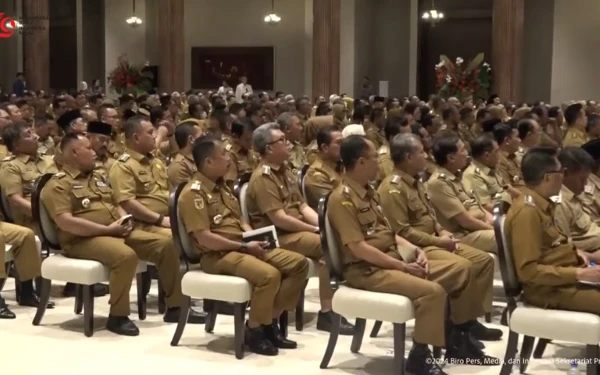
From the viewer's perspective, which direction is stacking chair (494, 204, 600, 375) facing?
to the viewer's right

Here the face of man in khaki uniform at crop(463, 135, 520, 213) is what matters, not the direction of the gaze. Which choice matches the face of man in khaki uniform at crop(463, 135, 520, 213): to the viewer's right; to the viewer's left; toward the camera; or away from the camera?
to the viewer's right

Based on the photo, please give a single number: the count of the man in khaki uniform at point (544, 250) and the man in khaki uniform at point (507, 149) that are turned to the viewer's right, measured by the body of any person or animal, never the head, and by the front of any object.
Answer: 2

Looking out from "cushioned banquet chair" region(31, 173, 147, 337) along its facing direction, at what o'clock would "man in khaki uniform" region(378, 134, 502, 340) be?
The man in khaki uniform is roughly at 11 o'clock from the cushioned banquet chair.

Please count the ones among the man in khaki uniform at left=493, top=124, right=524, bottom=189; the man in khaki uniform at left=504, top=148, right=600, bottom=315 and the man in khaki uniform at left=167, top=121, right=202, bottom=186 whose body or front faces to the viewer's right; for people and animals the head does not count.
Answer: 3

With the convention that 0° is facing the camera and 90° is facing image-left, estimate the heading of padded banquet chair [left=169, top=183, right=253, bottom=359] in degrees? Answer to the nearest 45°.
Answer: approximately 315°

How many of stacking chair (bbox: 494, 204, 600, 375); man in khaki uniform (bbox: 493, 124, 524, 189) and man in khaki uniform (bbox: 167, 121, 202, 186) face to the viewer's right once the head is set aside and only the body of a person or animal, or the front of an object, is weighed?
3
